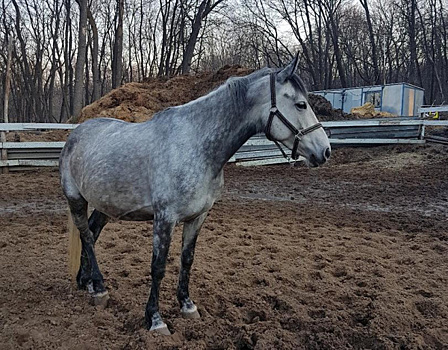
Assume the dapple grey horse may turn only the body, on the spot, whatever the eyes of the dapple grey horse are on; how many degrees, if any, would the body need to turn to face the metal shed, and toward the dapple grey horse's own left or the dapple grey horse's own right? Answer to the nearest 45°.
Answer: approximately 90° to the dapple grey horse's own left

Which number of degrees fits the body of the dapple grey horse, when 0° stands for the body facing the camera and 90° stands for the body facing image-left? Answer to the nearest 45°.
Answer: approximately 315°

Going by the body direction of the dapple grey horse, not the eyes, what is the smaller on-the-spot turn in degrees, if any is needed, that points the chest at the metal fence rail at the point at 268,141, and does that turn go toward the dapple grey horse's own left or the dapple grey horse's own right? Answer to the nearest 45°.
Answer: approximately 135° to the dapple grey horse's own left

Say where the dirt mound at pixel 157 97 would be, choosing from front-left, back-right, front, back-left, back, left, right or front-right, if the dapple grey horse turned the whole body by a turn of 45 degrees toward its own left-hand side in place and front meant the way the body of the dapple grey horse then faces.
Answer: left

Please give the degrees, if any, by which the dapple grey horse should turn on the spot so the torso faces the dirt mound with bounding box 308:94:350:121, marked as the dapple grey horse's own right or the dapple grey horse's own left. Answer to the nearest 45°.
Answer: approximately 135° to the dapple grey horse's own left
